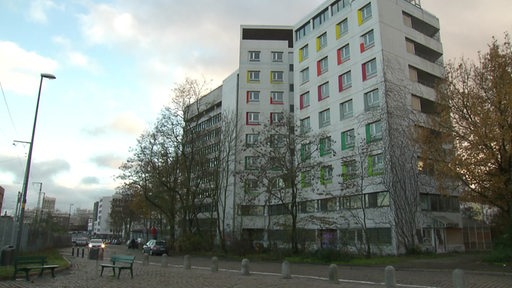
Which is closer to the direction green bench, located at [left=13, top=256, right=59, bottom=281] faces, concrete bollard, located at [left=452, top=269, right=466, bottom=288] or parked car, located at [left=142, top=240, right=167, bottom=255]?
the concrete bollard

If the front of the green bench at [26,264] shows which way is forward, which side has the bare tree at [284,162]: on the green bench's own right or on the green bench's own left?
on the green bench's own left

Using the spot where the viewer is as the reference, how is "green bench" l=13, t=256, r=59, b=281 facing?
facing the viewer and to the right of the viewer

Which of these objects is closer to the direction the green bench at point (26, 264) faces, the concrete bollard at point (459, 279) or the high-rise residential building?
the concrete bollard

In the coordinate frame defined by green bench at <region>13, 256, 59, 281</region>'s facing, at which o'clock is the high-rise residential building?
The high-rise residential building is roughly at 10 o'clock from the green bench.

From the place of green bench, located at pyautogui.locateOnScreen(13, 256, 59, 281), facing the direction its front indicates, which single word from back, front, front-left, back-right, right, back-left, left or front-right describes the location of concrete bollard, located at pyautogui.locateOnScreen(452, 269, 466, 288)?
front

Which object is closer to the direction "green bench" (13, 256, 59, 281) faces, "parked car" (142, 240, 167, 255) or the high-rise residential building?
the high-rise residential building

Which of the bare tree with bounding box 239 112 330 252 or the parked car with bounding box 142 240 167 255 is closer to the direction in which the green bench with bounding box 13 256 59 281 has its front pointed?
the bare tree

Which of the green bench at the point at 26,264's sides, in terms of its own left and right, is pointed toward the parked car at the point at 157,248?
left
